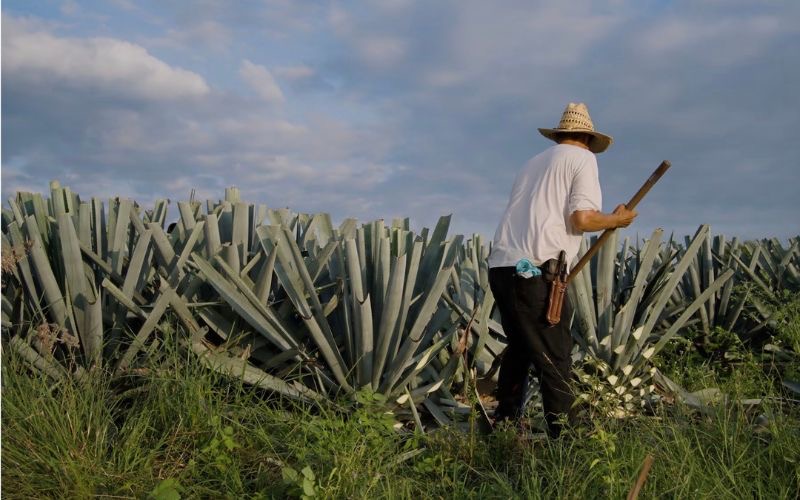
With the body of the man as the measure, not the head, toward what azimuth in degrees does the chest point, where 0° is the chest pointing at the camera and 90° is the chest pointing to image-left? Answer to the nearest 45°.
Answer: approximately 225°

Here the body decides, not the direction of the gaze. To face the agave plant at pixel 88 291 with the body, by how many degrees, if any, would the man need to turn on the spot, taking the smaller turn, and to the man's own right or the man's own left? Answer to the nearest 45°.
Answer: approximately 135° to the man's own left

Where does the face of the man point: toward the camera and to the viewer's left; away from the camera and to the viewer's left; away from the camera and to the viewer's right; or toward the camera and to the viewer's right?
away from the camera and to the viewer's right

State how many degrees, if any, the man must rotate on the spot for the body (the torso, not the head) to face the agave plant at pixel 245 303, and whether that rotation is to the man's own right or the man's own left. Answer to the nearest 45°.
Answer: approximately 135° to the man's own left
